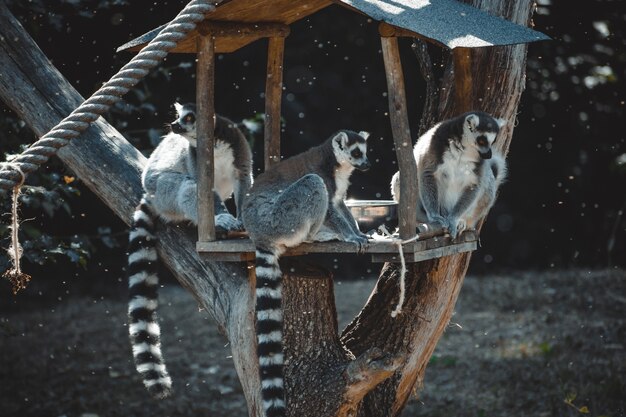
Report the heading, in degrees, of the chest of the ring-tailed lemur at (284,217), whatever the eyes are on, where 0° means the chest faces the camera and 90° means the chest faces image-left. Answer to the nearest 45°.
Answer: approximately 270°

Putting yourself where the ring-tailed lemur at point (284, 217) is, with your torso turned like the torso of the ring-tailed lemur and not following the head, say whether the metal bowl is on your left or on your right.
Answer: on your left

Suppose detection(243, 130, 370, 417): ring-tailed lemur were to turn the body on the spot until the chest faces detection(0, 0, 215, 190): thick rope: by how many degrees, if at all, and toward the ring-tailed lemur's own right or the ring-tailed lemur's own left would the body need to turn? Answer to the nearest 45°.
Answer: approximately 135° to the ring-tailed lemur's own right

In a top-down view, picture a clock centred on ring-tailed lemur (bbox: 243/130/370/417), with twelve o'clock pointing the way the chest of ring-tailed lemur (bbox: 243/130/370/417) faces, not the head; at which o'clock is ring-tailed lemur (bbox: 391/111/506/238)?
ring-tailed lemur (bbox: 391/111/506/238) is roughly at 11 o'clock from ring-tailed lemur (bbox: 243/130/370/417).

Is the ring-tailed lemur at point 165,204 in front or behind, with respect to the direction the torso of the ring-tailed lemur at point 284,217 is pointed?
behind

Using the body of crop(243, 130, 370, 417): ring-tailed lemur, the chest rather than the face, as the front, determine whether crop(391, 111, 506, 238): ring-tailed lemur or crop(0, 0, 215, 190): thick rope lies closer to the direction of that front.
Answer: the ring-tailed lemur
